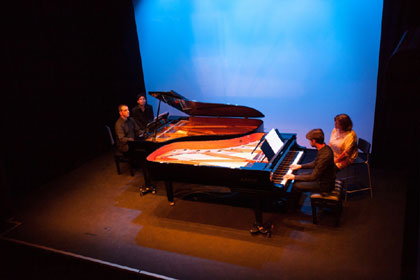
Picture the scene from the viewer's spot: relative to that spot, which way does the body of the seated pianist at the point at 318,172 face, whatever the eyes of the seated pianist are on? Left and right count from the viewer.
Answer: facing to the left of the viewer

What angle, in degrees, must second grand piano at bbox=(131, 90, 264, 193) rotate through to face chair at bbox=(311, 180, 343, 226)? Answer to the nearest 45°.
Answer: approximately 135° to its left

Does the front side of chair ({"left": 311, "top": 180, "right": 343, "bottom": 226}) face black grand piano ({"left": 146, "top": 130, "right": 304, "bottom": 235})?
yes

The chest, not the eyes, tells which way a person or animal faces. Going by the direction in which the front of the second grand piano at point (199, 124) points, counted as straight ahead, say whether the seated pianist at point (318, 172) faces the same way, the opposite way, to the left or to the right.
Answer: the same way

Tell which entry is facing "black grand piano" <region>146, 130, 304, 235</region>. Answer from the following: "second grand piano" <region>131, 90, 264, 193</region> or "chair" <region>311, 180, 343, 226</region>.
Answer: the chair

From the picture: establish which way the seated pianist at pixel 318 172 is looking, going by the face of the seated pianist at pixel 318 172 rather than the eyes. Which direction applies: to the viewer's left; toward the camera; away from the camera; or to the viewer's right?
to the viewer's left

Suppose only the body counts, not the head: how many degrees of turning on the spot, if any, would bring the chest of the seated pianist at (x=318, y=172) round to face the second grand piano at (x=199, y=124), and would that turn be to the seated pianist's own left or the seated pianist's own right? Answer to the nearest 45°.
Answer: approximately 45° to the seated pianist's own right

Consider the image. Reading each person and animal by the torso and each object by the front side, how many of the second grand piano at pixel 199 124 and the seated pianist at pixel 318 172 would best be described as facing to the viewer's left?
2

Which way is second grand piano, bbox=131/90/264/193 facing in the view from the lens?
facing to the left of the viewer

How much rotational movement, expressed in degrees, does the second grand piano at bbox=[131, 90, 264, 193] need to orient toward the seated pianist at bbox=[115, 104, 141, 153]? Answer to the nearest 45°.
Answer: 0° — it already faces them

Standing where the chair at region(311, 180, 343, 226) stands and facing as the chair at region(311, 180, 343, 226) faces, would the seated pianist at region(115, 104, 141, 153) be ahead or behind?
ahead

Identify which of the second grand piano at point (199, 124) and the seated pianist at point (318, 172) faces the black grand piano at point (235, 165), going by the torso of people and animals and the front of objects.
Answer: the seated pianist

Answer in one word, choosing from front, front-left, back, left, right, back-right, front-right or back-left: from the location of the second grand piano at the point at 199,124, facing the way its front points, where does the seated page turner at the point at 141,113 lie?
front-right

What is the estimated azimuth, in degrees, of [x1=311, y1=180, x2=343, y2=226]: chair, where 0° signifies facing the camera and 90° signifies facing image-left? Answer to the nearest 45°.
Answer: approximately 90°

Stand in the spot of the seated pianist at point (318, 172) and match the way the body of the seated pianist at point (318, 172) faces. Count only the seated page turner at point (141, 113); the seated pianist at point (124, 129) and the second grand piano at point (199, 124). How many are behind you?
0
